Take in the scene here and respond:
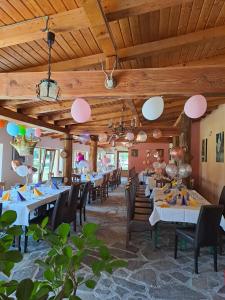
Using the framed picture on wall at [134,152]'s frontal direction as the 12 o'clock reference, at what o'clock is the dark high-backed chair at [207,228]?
The dark high-backed chair is roughly at 12 o'clock from the framed picture on wall.

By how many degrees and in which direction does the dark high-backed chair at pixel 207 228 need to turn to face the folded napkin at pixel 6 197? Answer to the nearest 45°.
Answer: approximately 45° to its left

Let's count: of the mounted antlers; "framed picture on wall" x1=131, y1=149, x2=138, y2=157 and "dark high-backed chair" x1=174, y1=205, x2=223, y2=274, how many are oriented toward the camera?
2

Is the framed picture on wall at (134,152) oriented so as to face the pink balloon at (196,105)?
yes

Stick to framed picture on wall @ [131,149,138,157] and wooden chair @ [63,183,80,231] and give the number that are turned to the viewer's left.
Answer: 1

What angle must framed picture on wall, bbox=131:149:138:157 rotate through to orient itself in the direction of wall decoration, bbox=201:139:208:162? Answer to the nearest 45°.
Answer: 0° — it already faces it

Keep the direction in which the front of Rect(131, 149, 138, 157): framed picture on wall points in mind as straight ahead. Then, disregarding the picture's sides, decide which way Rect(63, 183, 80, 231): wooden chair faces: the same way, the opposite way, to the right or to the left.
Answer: to the right

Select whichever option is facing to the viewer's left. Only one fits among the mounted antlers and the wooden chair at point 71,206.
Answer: the wooden chair

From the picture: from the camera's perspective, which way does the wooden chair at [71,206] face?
to the viewer's left

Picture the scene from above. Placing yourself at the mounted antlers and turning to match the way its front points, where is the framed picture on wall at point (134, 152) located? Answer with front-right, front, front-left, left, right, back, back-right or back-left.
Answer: back
